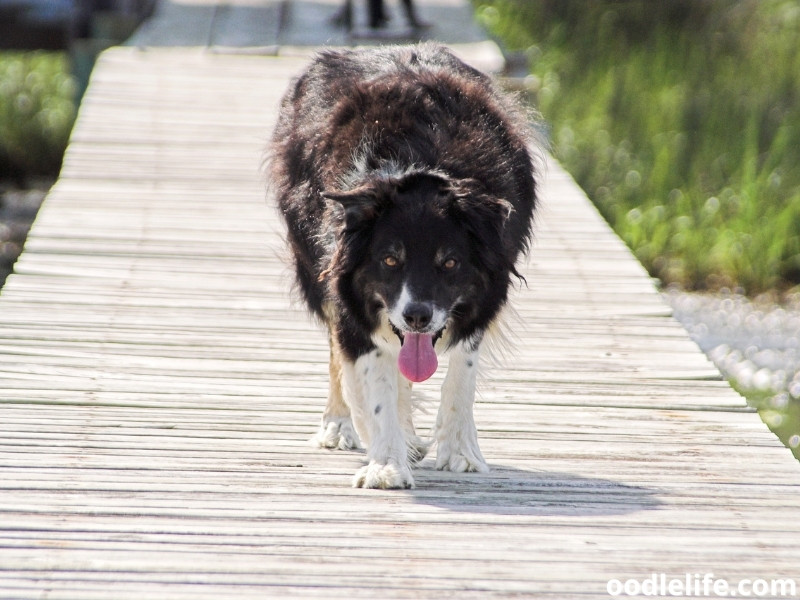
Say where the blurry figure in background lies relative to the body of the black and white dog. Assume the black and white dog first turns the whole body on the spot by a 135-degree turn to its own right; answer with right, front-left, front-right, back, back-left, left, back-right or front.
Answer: front-right

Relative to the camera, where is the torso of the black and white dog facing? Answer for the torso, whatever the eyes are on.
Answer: toward the camera
